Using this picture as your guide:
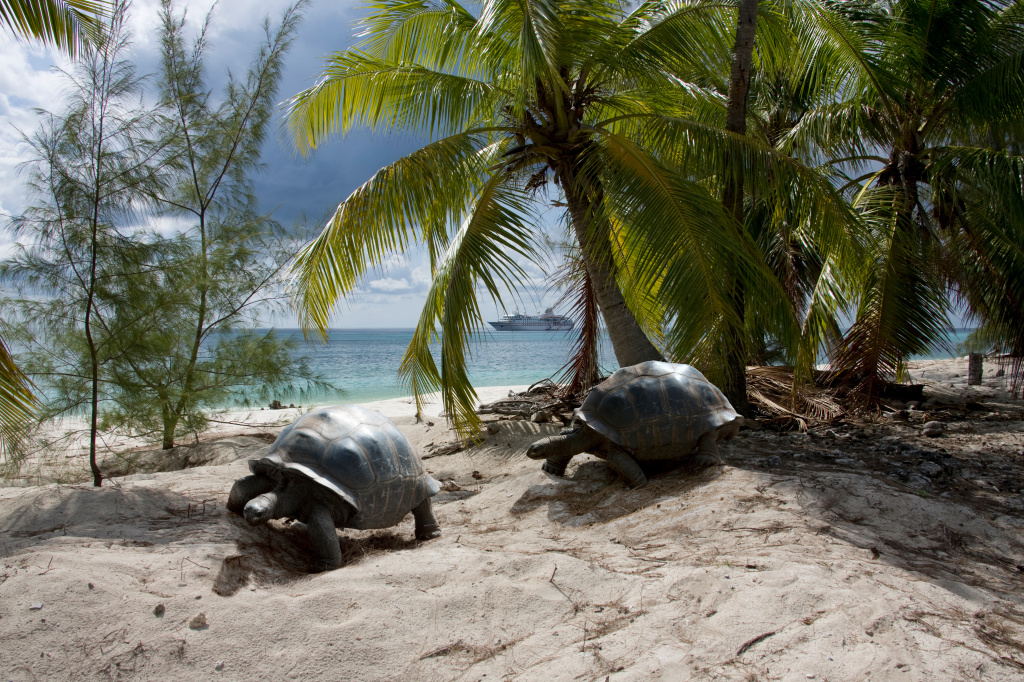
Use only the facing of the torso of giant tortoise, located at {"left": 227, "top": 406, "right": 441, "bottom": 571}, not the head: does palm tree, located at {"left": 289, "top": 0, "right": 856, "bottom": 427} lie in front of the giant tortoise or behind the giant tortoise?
behind

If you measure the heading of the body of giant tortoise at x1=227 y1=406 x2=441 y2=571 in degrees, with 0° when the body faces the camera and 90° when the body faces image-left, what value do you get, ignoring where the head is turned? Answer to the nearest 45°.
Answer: approximately 45°

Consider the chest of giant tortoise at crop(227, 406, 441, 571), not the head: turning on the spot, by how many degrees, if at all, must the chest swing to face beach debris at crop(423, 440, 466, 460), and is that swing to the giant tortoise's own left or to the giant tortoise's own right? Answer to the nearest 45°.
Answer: approximately 135° to the giant tortoise's own right
